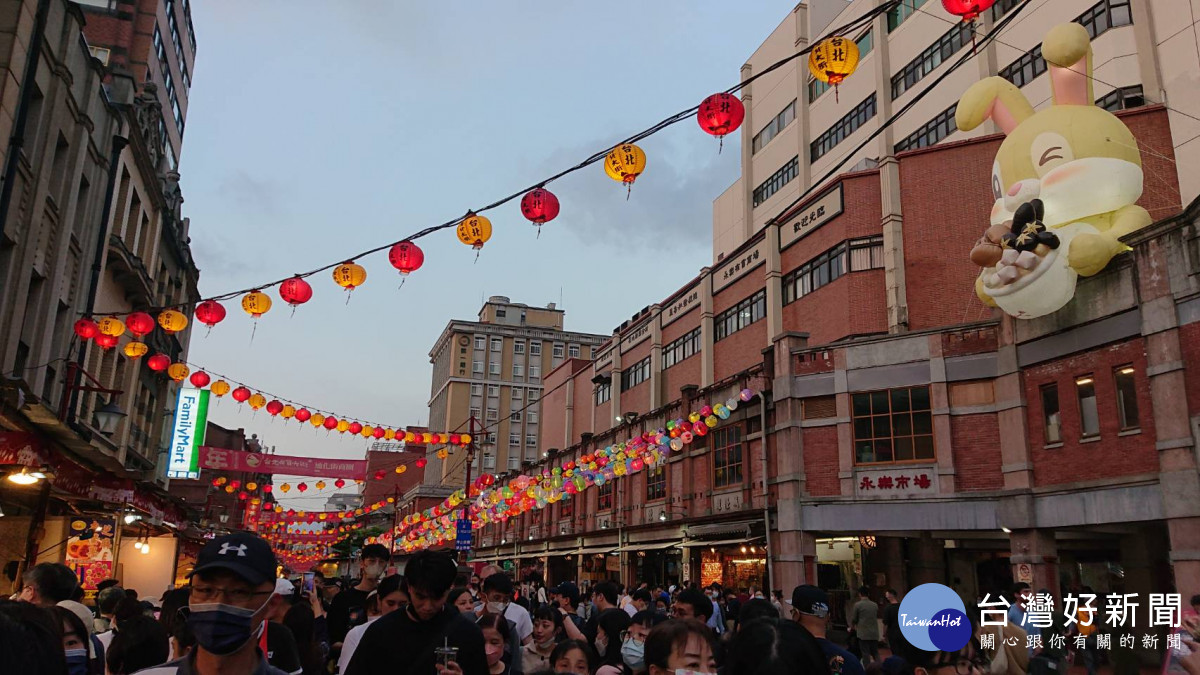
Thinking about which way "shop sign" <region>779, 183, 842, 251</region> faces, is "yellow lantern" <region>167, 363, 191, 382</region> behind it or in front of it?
in front

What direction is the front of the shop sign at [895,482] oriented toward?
toward the camera

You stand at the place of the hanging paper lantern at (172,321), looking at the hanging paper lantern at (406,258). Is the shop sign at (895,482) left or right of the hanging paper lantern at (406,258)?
left

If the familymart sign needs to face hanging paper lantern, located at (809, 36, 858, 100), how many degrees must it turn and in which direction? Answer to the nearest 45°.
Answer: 0° — it already faces it

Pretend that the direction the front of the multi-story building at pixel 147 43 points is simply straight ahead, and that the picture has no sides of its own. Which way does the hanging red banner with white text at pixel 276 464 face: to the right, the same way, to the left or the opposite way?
to the right

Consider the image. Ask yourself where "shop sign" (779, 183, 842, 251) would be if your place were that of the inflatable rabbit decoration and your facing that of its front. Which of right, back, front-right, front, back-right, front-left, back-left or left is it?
right

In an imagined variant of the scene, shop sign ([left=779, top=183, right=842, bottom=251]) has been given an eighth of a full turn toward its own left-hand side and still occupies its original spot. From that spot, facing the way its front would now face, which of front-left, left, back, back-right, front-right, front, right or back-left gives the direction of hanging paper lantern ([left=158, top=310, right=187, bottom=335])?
front-right

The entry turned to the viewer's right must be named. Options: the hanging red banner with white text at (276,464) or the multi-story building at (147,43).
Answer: the multi-story building

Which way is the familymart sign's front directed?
toward the camera

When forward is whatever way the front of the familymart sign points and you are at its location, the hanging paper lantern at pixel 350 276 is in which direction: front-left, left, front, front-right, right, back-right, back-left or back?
front

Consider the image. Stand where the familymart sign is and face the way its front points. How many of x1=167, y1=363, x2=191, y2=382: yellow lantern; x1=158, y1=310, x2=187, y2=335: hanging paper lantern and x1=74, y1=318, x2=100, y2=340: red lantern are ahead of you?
3

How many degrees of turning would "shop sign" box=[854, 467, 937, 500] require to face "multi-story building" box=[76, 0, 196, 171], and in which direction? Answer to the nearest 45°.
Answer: approximately 90° to its right

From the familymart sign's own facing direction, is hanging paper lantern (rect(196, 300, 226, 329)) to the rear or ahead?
ahead

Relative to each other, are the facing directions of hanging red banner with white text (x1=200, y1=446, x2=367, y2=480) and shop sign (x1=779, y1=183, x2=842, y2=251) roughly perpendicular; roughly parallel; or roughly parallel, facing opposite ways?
roughly perpendicular

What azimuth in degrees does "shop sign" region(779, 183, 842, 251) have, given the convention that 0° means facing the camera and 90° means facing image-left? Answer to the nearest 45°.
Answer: approximately 45°
